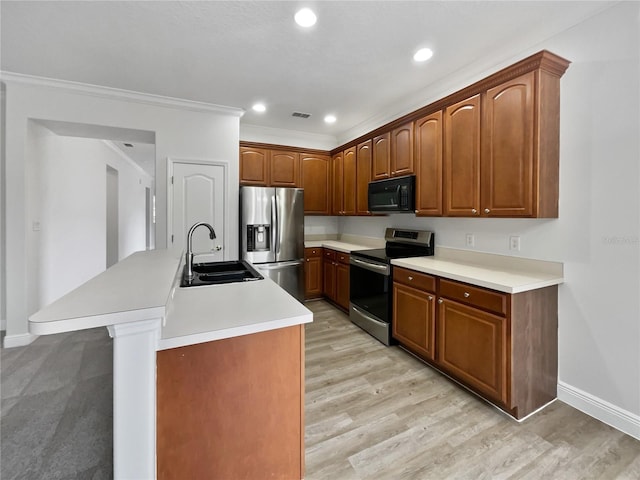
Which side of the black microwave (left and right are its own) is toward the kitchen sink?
front

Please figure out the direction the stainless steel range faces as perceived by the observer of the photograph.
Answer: facing the viewer and to the left of the viewer

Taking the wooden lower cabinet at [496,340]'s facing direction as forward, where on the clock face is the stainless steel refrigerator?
The stainless steel refrigerator is roughly at 2 o'clock from the wooden lower cabinet.

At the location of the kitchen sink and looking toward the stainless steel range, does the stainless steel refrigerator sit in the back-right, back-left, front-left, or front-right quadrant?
front-left

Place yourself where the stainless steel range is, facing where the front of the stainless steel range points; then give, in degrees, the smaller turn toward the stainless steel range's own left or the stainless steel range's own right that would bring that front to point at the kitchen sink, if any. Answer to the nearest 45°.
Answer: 0° — it already faces it

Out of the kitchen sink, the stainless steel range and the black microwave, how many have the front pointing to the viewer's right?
1

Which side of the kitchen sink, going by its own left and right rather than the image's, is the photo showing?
right

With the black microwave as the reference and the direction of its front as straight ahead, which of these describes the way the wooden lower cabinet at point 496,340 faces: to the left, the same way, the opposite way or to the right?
the same way

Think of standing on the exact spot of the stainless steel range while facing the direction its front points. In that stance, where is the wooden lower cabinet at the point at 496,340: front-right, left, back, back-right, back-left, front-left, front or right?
left

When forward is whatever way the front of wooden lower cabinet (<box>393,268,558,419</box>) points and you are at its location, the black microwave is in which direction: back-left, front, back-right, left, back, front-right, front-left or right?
right

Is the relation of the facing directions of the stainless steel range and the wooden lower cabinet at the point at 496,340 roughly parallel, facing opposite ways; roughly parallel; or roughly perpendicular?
roughly parallel

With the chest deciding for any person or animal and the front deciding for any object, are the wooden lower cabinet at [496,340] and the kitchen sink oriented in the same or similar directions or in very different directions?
very different directions

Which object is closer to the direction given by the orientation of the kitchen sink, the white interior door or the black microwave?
the black microwave

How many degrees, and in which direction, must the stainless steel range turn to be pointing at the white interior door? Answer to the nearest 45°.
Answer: approximately 45° to its right

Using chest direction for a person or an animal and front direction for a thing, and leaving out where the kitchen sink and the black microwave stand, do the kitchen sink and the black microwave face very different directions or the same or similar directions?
very different directions

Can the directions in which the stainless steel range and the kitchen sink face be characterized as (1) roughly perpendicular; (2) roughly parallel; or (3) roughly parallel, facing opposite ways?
roughly parallel, facing opposite ways
